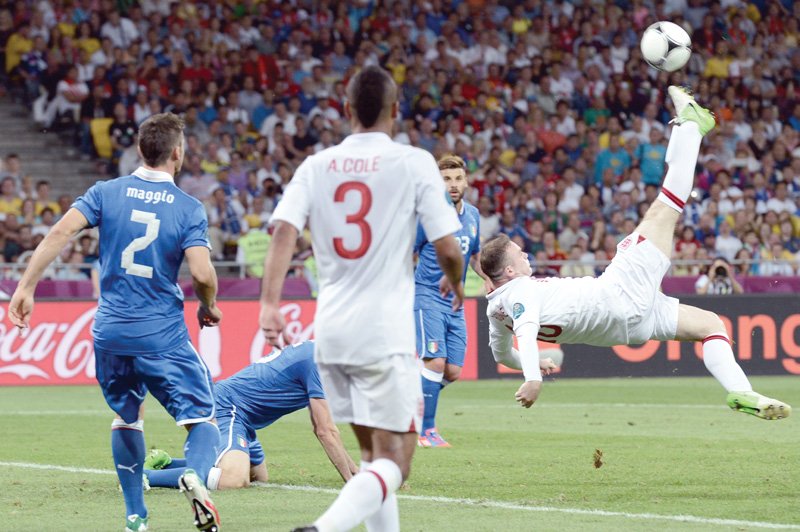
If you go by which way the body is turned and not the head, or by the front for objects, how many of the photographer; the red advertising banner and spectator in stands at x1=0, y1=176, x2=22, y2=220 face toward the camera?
3

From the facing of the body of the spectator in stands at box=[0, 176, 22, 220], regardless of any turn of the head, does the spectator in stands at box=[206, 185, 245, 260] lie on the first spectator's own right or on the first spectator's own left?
on the first spectator's own left

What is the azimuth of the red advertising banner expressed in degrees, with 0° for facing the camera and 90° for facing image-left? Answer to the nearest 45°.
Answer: approximately 0°

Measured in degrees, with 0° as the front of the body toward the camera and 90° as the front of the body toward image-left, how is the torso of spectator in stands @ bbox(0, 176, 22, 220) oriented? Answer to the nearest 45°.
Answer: approximately 0°

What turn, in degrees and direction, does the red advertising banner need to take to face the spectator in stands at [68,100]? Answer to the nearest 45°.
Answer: approximately 180°

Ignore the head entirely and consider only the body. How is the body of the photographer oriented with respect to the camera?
toward the camera

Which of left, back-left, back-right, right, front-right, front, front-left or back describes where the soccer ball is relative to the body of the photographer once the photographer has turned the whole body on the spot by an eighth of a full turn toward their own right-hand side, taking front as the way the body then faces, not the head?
front-left

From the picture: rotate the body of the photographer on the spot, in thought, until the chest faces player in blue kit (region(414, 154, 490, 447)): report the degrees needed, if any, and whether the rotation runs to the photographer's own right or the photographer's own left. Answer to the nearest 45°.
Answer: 0° — they already face them

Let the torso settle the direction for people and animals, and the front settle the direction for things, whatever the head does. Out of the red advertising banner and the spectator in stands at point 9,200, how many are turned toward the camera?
2

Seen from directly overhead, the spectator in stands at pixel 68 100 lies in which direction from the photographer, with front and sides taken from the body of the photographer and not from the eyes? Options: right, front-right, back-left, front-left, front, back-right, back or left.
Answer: right

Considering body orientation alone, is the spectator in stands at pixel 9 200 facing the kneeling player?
yes

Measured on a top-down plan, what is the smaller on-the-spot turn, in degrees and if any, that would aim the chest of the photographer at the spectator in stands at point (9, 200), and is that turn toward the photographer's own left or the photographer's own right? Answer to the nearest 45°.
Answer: approximately 90° to the photographer's own right

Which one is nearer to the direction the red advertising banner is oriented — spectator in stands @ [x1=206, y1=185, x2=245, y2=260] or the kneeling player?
the kneeling player

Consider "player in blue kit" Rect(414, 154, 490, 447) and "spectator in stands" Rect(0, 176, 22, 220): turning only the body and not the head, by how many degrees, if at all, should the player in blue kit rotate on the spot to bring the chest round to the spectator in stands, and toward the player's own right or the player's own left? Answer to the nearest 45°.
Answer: approximately 180°

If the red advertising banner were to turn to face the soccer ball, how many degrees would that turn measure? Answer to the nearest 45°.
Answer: approximately 45° to its left

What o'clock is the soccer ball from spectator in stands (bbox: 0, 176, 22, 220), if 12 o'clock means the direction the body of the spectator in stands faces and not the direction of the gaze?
The soccer ball is roughly at 11 o'clock from the spectator in stands.
